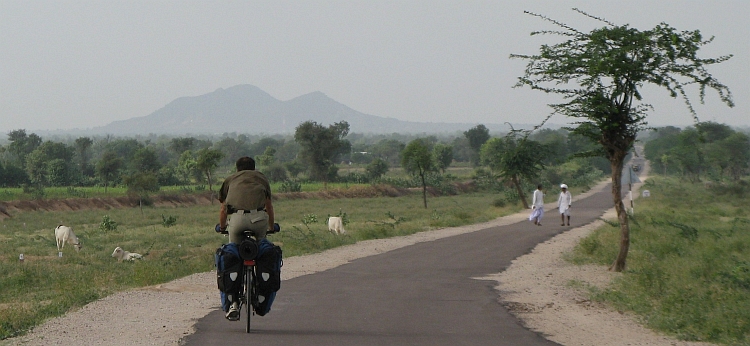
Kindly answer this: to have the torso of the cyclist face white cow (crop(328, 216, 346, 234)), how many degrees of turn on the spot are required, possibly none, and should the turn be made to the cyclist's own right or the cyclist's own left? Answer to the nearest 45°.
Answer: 0° — they already face it

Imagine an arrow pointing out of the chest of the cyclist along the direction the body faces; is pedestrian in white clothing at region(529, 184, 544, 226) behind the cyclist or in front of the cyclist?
in front

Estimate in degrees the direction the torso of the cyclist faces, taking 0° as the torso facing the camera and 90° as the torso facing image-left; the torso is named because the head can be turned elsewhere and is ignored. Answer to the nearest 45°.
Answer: approximately 180°

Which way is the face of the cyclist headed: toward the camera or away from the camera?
away from the camera
